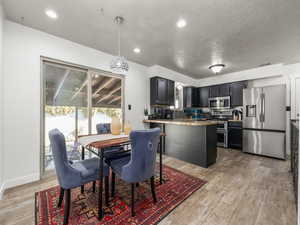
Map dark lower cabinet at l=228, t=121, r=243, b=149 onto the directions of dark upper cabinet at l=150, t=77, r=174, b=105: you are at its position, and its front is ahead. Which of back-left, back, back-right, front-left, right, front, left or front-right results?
front-left

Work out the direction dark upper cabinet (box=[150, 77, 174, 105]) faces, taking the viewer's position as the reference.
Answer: facing the viewer and to the right of the viewer

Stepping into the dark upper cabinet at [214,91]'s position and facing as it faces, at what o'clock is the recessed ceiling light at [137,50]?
The recessed ceiling light is roughly at 1 o'clock from the dark upper cabinet.

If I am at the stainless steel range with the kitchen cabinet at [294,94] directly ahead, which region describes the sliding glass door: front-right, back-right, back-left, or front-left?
back-right

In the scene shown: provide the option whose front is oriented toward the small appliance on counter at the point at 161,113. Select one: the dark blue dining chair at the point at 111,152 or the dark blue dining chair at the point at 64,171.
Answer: the dark blue dining chair at the point at 64,171

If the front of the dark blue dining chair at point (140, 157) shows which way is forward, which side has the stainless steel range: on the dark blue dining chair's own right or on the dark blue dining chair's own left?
on the dark blue dining chair's own right

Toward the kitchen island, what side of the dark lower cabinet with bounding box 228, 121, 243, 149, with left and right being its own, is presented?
front

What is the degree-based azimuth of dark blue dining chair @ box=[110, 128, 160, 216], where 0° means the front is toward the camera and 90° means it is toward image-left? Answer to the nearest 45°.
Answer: approximately 135°

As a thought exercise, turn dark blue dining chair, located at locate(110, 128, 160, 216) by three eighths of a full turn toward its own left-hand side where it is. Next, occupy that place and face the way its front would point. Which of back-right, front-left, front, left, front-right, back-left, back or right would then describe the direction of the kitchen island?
back-left

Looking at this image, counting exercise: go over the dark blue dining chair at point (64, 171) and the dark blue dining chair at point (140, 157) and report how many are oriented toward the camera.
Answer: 0

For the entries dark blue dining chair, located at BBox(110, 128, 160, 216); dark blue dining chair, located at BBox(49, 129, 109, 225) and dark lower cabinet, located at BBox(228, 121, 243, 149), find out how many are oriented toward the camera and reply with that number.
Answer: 1
